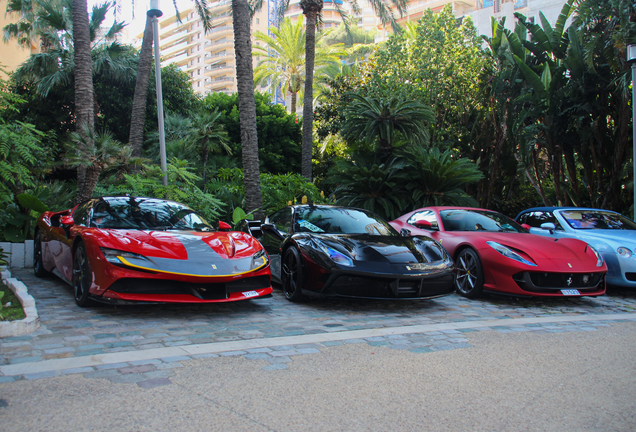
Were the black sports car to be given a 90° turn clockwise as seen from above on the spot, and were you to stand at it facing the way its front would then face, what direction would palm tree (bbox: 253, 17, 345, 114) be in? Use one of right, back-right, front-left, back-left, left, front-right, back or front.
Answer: back-right

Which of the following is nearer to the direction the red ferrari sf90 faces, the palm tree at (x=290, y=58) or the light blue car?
the light blue car

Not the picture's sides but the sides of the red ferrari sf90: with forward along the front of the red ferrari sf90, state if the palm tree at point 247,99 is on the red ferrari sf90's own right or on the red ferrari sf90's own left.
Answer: on the red ferrari sf90's own left

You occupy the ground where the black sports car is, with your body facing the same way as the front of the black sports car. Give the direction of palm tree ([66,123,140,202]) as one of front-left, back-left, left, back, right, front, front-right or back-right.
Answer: back

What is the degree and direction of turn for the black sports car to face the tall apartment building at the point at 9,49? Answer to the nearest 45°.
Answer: approximately 180°

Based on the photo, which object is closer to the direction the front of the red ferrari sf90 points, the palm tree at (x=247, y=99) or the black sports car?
the black sports car

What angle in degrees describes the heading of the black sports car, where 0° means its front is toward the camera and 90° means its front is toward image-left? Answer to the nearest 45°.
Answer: approximately 315°

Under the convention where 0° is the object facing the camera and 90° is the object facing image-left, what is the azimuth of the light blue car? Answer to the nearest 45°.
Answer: approximately 315°

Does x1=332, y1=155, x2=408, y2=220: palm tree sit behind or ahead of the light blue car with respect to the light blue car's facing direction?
behind

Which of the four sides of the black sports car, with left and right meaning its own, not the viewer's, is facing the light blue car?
left

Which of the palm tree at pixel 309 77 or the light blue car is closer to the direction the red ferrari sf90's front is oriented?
the light blue car

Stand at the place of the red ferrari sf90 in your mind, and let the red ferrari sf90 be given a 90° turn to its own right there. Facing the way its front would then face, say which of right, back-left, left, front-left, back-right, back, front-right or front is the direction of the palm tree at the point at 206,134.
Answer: back-right
